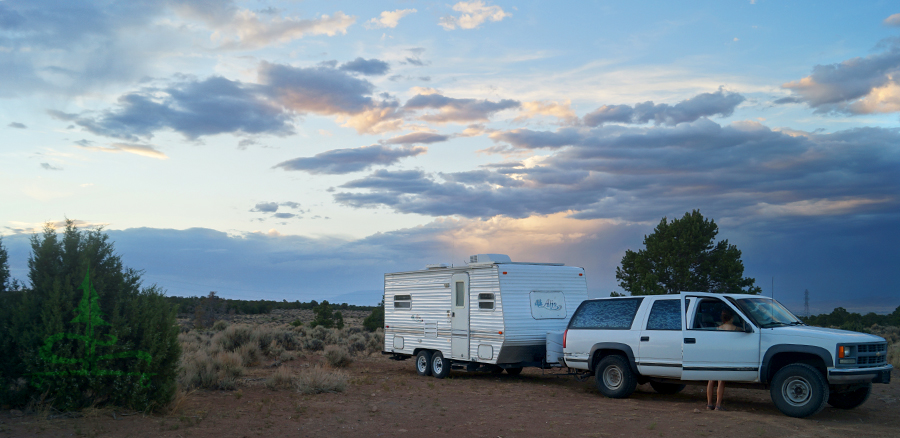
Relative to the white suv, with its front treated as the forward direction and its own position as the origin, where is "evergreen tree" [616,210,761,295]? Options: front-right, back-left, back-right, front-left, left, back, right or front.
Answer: back-left

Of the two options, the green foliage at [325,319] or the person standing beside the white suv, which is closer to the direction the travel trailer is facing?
the person standing beside the white suv

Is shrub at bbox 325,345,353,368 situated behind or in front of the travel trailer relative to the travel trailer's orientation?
behind

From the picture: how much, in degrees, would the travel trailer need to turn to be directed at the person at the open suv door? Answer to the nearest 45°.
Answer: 0° — it already faces them

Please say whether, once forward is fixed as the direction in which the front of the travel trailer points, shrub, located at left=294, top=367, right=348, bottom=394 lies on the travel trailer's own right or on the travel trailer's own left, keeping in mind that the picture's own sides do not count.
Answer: on the travel trailer's own right

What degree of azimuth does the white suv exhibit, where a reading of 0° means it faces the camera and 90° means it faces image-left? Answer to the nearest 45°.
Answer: approximately 315°

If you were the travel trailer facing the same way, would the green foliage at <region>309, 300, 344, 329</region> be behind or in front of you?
behind

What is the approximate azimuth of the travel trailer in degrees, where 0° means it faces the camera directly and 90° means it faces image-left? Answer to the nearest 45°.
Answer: approximately 315°

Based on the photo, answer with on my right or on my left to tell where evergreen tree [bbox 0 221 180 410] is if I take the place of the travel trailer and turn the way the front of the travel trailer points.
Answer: on my right
